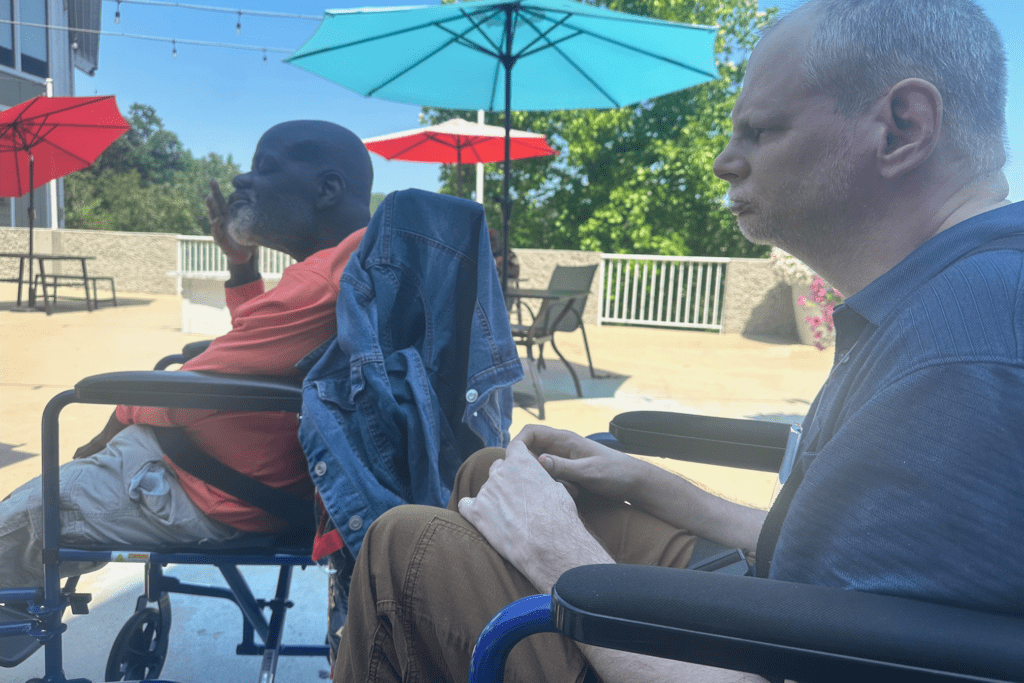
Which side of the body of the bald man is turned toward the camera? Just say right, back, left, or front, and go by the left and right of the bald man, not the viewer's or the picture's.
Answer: left

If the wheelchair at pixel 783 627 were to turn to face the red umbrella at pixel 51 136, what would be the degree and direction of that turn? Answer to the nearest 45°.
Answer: approximately 45° to its right

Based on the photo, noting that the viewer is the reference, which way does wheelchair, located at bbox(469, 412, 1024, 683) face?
facing to the left of the viewer

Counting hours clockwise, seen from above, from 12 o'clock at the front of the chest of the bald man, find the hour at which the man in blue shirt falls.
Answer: The man in blue shirt is roughly at 8 o'clock from the bald man.

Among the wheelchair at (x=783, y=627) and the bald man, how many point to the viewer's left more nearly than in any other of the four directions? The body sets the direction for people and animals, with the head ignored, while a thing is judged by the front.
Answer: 2

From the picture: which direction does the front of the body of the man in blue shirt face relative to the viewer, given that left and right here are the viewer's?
facing to the left of the viewer

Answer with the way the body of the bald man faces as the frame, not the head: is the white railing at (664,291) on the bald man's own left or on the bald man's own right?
on the bald man's own right

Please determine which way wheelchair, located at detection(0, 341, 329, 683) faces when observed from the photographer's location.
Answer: facing to the left of the viewer

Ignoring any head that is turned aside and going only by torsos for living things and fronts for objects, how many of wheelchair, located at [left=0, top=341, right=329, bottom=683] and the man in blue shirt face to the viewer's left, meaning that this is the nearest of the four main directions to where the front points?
2

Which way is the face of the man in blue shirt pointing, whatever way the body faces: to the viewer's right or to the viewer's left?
to the viewer's left

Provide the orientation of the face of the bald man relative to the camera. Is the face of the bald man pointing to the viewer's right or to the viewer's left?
to the viewer's left
